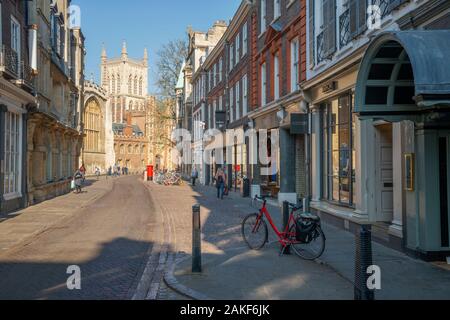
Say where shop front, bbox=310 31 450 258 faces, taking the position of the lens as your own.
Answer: facing the viewer and to the left of the viewer

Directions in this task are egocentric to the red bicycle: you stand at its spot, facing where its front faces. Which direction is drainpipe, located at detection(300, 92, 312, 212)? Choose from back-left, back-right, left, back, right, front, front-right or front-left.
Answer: front-right

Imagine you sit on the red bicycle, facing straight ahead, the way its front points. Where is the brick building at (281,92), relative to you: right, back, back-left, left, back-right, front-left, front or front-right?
front-right

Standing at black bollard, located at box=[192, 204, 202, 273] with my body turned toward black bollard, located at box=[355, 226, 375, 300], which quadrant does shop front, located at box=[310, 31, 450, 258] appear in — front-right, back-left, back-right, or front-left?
front-left

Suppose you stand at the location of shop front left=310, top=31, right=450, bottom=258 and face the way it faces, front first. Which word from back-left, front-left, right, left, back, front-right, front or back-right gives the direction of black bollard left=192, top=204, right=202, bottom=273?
front

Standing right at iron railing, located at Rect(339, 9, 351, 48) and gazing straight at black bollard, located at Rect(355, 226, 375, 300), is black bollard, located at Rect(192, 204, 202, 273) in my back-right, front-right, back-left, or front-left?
front-right

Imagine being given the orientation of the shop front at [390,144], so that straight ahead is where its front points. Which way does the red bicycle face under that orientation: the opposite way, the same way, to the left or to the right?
to the right

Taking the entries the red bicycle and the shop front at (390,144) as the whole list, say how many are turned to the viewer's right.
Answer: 0

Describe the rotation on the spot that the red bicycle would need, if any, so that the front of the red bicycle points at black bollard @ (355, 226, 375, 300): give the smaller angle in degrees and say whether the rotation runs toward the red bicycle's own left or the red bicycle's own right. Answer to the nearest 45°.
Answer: approximately 135° to the red bicycle's own left

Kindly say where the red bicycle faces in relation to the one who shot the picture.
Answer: facing away from the viewer and to the left of the viewer
